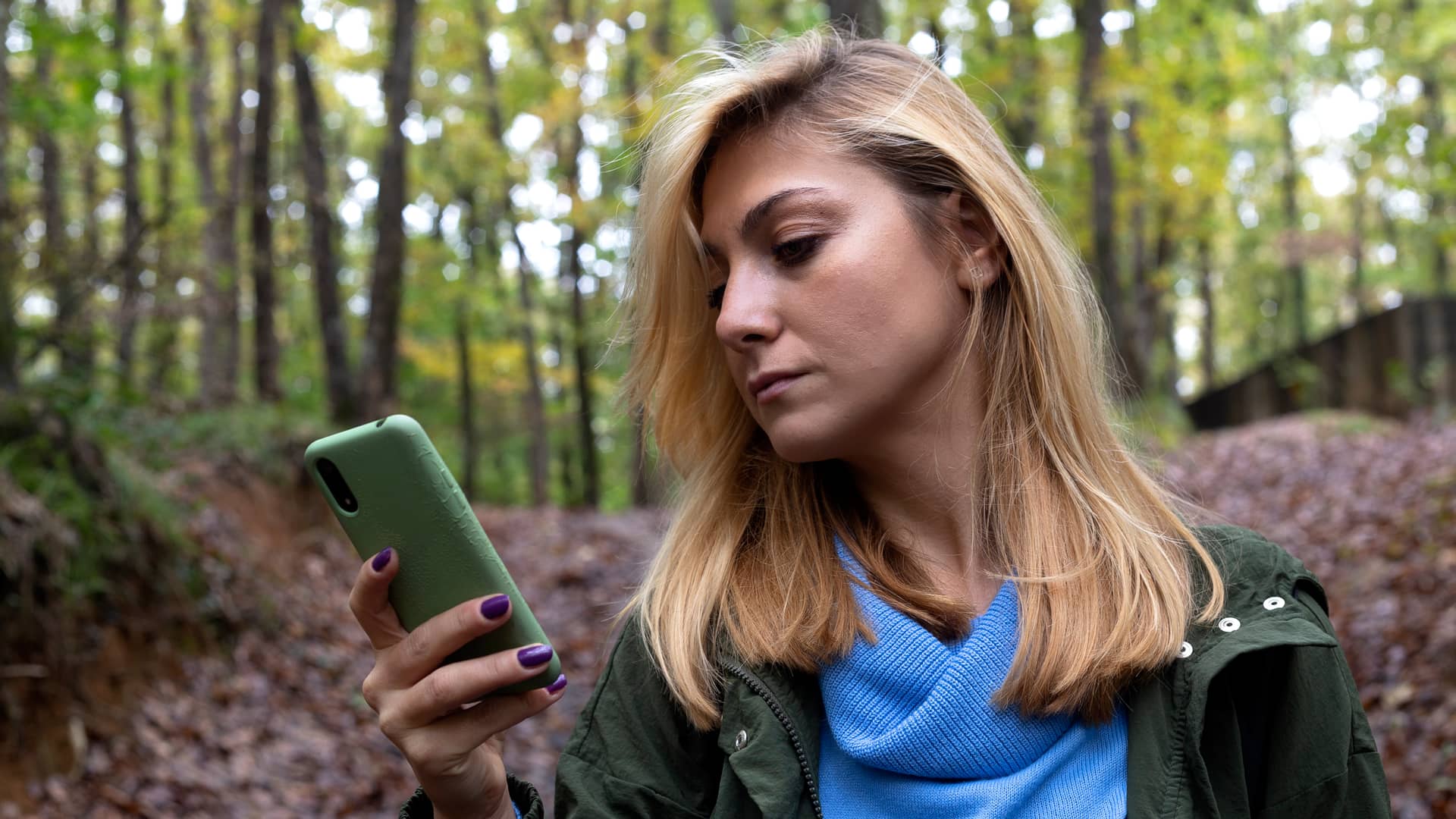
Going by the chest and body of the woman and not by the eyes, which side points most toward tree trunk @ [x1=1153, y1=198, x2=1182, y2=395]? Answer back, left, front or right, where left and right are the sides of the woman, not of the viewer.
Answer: back

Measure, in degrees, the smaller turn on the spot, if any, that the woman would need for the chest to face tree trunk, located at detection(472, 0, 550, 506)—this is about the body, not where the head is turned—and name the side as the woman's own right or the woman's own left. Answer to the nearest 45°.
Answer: approximately 180°

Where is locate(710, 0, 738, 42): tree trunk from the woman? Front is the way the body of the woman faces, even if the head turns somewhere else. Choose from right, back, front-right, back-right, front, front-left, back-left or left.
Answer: back

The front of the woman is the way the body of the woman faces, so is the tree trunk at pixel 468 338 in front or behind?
behind

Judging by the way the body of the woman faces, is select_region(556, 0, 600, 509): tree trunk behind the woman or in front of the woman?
behind

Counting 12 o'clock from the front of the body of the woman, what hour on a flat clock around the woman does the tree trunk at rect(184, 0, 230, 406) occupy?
The tree trunk is roughly at 5 o'clock from the woman.

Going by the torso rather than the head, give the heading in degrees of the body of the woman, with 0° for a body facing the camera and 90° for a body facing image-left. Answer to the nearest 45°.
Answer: approximately 0°

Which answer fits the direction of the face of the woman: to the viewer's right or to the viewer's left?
to the viewer's left
